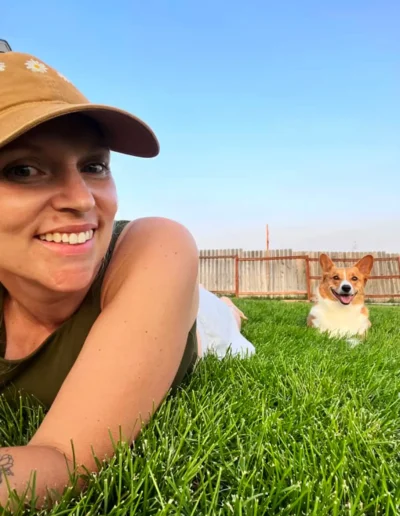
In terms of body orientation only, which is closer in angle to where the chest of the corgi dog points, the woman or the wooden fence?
the woman

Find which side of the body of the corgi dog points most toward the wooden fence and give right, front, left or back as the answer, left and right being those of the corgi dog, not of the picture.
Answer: back

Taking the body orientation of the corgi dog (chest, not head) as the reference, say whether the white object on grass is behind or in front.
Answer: in front

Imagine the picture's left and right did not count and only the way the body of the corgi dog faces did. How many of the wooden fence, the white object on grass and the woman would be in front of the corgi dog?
2

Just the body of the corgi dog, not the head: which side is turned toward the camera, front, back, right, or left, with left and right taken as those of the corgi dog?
front

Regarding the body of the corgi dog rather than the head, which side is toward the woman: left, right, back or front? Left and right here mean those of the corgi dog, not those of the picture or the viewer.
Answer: front

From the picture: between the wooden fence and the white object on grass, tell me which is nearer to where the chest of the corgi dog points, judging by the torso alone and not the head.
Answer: the white object on grass
